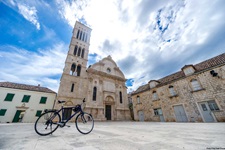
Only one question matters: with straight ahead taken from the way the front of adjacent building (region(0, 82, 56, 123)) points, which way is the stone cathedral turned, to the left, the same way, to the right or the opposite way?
the same way

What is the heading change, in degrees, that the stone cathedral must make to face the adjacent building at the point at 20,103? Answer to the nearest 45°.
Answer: approximately 90° to its right

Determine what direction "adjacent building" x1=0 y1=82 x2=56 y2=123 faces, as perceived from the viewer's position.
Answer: facing the viewer and to the right of the viewer

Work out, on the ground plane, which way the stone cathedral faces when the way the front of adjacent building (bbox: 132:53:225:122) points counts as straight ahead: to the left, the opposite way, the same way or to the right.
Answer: to the left

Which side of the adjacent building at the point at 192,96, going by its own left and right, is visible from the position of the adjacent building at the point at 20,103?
front

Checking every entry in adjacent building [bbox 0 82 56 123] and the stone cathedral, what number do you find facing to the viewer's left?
0

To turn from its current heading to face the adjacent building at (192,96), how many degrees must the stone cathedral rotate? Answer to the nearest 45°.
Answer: approximately 45° to its left

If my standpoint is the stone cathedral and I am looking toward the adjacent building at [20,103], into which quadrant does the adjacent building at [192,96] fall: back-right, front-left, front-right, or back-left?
back-left

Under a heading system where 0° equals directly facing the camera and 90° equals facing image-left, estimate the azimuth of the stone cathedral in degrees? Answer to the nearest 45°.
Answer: approximately 0°

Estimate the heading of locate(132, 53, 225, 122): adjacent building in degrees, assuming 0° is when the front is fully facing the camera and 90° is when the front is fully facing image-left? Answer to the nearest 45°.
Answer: approximately 45°

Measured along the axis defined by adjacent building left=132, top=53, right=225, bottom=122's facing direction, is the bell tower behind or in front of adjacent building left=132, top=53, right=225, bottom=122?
in front
